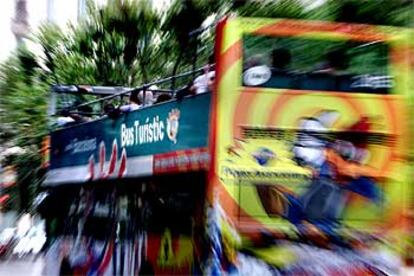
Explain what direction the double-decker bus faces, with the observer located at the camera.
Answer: facing away from the viewer and to the left of the viewer
